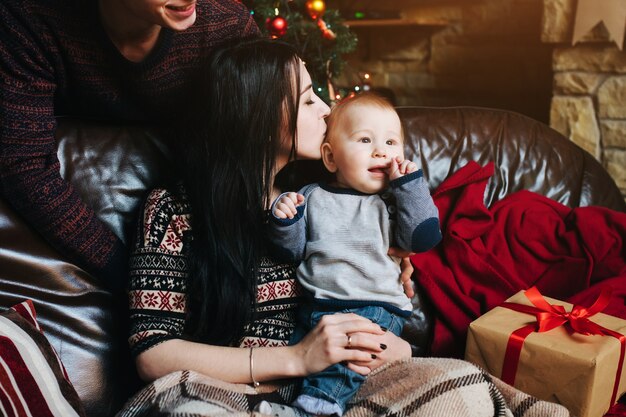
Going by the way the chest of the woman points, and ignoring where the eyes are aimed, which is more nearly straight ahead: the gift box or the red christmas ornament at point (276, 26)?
the gift box

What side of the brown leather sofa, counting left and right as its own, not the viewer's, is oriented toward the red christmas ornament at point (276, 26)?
back

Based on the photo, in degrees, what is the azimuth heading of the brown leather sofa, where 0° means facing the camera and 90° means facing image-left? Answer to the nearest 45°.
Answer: approximately 0°

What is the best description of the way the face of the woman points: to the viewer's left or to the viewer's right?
to the viewer's right
